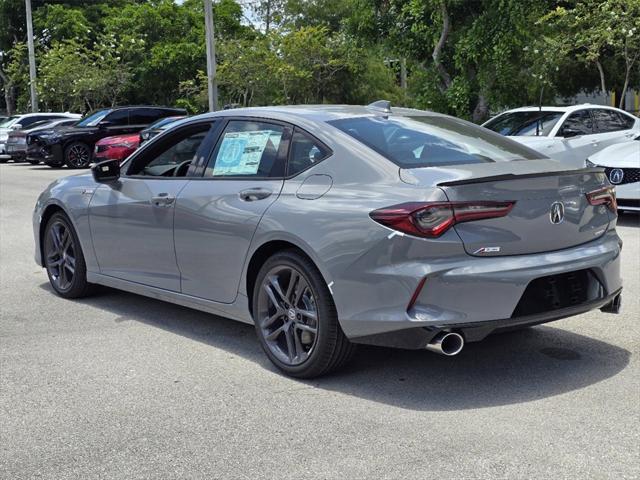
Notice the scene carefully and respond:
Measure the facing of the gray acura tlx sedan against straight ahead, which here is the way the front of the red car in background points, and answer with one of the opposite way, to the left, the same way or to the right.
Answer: to the right

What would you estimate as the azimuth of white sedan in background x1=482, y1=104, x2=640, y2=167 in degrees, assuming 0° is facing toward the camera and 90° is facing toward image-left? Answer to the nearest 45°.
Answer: approximately 45°

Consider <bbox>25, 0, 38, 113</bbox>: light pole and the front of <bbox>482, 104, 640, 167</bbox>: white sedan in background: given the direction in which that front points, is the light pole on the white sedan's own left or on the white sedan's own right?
on the white sedan's own right

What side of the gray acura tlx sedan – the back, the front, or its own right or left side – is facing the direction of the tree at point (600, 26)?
right

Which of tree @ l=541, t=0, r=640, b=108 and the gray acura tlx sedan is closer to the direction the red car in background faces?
the gray acura tlx sedan

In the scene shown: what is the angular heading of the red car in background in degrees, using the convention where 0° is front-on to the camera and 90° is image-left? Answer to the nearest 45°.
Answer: approximately 45°

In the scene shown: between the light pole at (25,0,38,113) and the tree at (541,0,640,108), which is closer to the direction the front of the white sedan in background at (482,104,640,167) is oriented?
the light pole

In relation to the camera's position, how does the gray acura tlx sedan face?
facing away from the viewer and to the left of the viewer

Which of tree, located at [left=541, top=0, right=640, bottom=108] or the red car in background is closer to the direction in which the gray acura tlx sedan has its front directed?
the red car in background

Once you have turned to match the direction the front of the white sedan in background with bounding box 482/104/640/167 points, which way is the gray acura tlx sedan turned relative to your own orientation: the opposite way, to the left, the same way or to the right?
to the right

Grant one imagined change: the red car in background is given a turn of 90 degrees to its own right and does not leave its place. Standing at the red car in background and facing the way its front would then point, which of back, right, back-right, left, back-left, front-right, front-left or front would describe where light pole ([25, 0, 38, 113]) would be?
front-right

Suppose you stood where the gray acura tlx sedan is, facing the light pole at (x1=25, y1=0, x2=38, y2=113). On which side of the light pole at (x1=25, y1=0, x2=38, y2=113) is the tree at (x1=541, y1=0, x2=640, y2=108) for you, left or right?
right

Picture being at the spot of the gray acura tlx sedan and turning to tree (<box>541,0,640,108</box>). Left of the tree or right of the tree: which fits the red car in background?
left
